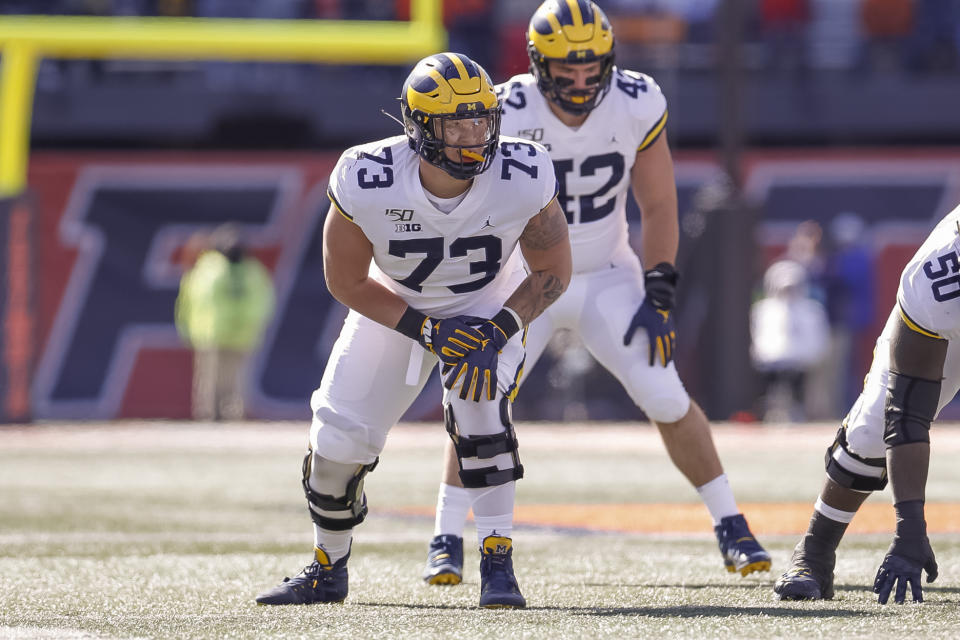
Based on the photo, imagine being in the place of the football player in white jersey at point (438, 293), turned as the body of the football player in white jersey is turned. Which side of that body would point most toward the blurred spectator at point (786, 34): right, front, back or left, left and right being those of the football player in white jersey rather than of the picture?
back

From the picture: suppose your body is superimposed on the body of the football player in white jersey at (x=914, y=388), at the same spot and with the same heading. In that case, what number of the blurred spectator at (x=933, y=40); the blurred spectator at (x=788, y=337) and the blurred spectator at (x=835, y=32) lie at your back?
3

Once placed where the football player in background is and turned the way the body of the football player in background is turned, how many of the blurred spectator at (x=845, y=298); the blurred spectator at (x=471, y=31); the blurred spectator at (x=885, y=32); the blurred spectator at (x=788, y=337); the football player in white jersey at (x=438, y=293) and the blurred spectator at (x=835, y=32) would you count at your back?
5

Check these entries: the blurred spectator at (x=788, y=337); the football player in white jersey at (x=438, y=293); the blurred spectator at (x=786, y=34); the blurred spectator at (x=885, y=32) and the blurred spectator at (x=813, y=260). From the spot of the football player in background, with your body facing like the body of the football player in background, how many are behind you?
4

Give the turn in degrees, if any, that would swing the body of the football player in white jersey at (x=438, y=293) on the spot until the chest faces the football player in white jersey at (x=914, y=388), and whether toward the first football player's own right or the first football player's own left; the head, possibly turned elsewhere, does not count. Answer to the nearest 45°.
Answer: approximately 90° to the first football player's own left

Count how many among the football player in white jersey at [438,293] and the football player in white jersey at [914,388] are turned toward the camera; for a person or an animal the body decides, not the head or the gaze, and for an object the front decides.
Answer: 2

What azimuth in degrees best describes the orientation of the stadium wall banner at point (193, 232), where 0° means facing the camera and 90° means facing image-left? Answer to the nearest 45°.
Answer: approximately 0°

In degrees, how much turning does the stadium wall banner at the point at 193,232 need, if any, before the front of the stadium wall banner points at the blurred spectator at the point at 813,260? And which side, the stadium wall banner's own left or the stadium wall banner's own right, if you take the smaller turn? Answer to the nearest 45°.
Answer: approximately 90° to the stadium wall banner's own left

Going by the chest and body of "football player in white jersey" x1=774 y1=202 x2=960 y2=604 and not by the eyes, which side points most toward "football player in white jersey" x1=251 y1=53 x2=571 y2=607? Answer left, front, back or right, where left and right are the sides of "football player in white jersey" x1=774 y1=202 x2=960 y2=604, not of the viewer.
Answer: right
